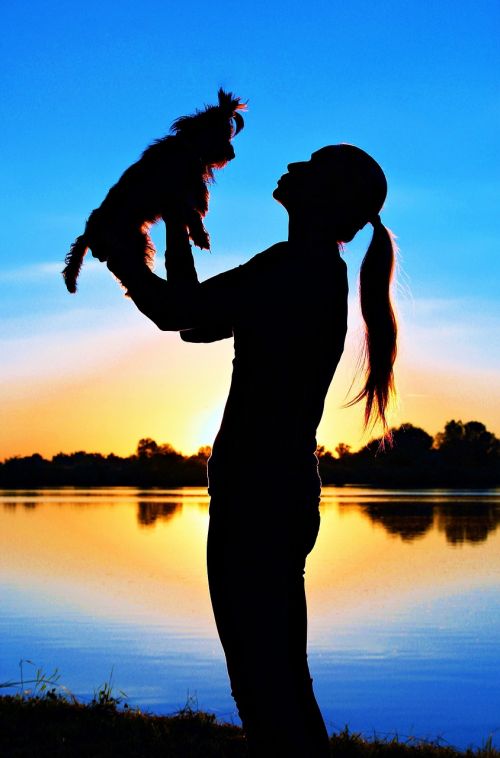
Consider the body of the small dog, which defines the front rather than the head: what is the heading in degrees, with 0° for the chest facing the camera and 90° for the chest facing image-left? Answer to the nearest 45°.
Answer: approximately 270°

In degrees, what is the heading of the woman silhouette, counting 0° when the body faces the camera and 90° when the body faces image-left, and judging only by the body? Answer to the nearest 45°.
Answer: approximately 90°
